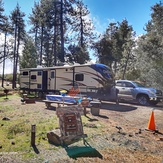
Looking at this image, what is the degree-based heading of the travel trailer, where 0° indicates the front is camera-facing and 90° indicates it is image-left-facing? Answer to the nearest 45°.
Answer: approximately 315°

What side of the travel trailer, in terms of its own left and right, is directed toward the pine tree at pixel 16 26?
back
